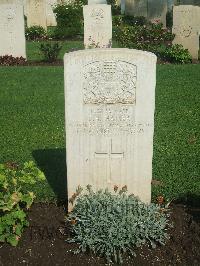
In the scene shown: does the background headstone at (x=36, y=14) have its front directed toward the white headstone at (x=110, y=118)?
yes

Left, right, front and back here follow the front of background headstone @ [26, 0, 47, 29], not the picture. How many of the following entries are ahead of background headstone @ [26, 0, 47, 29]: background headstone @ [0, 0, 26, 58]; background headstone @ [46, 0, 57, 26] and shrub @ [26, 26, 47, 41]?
2

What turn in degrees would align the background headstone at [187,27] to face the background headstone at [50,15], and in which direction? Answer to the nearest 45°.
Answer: approximately 135° to its right

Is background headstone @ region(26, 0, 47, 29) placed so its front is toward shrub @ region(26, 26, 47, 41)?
yes

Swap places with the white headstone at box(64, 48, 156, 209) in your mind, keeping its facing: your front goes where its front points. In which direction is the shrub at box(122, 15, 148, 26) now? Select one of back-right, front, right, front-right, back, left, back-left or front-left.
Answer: back

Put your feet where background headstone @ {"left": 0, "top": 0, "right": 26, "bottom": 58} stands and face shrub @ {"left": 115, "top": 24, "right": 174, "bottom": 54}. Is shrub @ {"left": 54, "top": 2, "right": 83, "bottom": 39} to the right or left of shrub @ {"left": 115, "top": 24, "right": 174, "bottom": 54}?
left

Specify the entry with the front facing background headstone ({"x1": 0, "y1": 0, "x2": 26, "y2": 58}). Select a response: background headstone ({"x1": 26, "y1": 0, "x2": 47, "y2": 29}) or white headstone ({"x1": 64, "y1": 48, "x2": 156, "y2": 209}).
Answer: background headstone ({"x1": 26, "y1": 0, "x2": 47, "y2": 29})

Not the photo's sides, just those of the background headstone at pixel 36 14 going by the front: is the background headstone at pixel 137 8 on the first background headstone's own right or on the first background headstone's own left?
on the first background headstone's own left

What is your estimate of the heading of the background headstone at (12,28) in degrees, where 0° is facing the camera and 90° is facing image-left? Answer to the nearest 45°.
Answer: approximately 0°

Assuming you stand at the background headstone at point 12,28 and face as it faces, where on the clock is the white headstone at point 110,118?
The white headstone is roughly at 12 o'clock from the background headstone.

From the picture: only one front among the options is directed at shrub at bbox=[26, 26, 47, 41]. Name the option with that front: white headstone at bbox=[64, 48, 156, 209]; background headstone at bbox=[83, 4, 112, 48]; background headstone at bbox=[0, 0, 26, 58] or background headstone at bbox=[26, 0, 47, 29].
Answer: background headstone at bbox=[26, 0, 47, 29]
